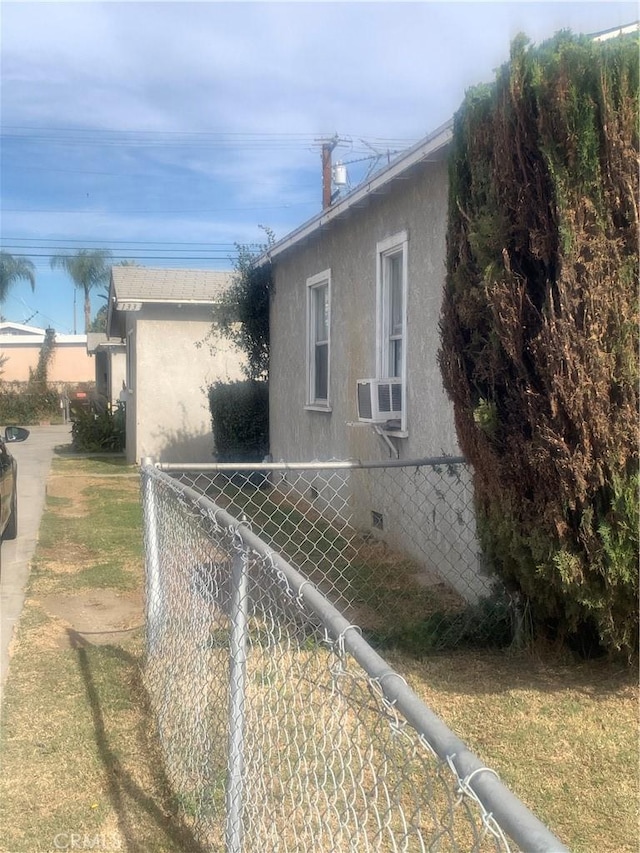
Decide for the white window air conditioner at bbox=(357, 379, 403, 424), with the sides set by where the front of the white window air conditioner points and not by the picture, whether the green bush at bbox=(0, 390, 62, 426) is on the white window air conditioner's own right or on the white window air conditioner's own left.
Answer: on the white window air conditioner's own right

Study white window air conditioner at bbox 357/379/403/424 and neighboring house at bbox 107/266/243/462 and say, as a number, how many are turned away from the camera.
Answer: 0

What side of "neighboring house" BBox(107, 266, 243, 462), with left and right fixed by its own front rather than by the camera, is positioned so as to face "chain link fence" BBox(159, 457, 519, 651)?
left

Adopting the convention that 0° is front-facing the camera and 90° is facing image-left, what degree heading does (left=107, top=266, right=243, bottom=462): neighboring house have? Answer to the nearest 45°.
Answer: approximately 90°

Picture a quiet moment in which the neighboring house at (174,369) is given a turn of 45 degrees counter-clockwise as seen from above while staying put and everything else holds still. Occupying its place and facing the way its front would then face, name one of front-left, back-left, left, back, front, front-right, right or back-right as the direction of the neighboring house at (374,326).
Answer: front-left

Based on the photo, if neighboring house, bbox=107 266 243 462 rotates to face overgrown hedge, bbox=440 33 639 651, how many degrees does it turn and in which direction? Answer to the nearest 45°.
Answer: approximately 90° to its left

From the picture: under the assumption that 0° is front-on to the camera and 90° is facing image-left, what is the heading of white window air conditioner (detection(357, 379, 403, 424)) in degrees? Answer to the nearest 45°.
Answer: approximately 45°
